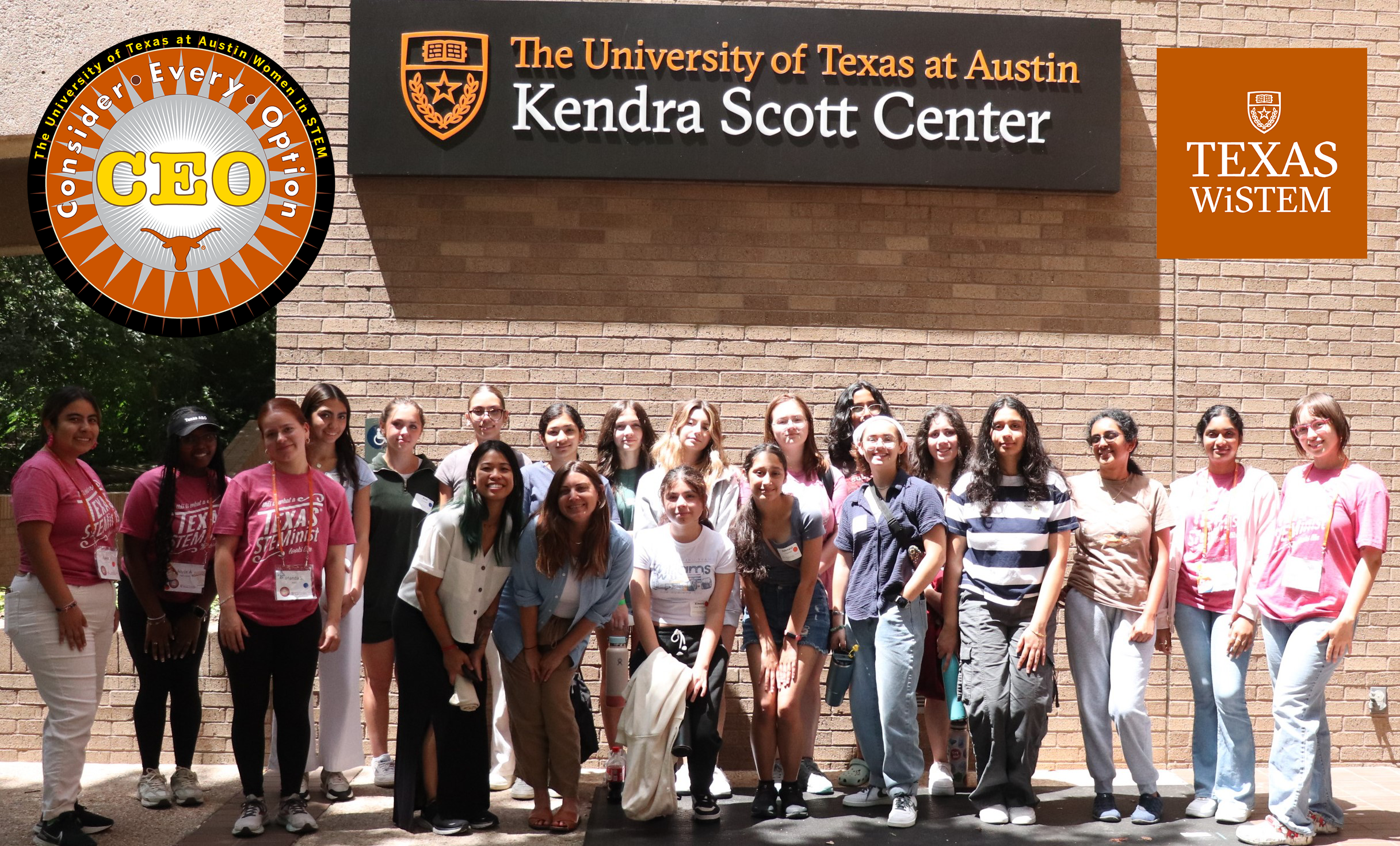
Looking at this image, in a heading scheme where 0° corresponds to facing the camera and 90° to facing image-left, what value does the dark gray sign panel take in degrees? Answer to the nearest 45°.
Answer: approximately 0°
